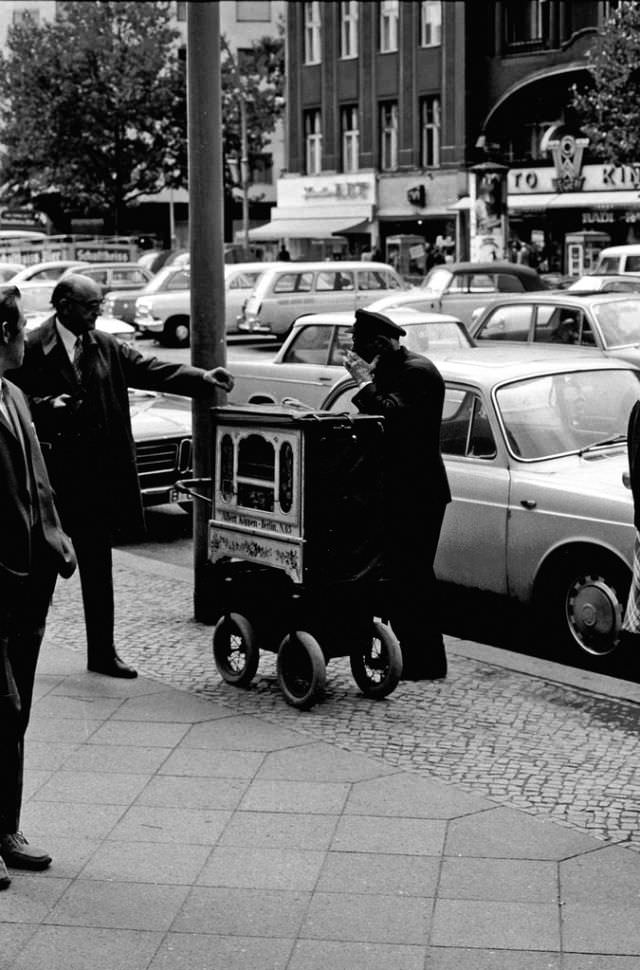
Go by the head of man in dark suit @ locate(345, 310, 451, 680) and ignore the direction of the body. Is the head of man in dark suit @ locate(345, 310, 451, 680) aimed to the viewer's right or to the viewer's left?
to the viewer's left

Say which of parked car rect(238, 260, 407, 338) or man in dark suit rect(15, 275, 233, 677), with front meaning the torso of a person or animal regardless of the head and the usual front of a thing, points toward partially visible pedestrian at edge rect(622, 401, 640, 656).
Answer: the man in dark suit

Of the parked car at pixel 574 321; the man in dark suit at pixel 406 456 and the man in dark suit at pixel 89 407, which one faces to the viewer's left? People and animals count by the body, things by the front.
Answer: the man in dark suit at pixel 406 456

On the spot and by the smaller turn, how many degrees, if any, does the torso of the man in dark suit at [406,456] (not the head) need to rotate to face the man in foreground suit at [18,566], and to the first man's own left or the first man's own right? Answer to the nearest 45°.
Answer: approximately 45° to the first man's own left

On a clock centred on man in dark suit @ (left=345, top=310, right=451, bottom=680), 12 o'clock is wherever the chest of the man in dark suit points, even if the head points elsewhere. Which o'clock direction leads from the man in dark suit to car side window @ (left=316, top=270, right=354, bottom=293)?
The car side window is roughly at 3 o'clock from the man in dark suit.

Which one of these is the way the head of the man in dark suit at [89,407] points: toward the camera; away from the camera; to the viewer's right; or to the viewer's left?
to the viewer's right

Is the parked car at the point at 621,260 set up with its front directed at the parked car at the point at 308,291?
yes

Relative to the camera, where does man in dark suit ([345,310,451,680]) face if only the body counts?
to the viewer's left

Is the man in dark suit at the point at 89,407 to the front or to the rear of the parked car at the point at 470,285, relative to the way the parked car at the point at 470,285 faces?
to the front

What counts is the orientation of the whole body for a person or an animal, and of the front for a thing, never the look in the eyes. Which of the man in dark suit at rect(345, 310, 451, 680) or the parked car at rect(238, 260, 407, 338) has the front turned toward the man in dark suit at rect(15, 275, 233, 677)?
the man in dark suit at rect(345, 310, 451, 680)

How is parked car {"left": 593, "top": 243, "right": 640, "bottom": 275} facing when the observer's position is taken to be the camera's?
facing to the left of the viewer

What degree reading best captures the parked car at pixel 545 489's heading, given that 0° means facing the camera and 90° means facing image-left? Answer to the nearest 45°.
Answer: approximately 315°
